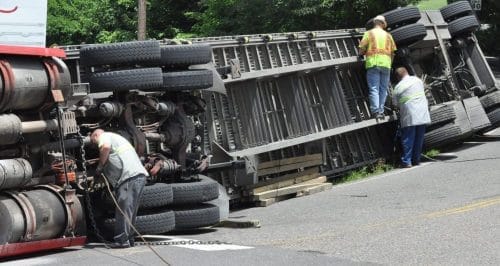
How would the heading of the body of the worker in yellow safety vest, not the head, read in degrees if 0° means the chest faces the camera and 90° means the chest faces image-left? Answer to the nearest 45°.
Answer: approximately 180°

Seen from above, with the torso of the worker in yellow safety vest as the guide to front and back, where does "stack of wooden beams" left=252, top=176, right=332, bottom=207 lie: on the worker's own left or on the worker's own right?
on the worker's own left
